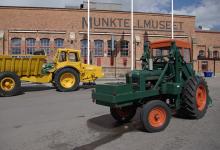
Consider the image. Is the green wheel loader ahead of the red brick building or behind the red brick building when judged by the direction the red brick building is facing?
ahead

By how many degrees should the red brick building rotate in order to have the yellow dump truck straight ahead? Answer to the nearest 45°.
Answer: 0° — it already faces it

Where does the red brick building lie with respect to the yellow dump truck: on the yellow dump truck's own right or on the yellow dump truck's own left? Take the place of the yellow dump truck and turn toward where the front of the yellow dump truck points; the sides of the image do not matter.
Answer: on the yellow dump truck's own left

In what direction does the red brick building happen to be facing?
toward the camera

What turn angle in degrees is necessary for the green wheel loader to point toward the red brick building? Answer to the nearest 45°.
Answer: approximately 135° to its right

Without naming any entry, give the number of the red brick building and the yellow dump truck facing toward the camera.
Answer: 1

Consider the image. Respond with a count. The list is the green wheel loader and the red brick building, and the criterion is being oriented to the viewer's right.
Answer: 0

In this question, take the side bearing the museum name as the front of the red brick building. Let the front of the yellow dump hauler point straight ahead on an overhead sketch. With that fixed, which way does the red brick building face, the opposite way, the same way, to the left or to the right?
to the right

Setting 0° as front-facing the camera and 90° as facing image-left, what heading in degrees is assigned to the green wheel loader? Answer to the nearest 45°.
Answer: approximately 45°

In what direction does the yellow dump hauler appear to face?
to the viewer's right

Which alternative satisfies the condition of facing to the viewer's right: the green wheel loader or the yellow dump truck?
the yellow dump truck

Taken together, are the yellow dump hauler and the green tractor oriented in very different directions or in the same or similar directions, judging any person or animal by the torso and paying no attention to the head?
very different directions

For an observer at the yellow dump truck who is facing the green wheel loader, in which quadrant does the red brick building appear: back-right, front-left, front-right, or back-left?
back-left
